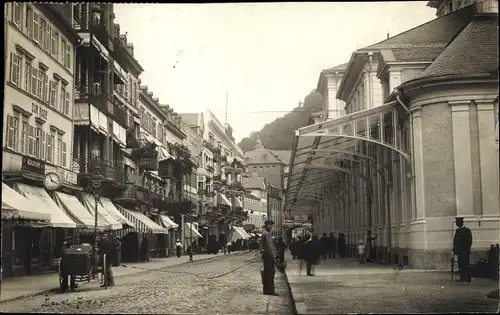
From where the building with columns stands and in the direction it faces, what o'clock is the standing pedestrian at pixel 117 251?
The standing pedestrian is roughly at 1 o'clock from the building with columns.

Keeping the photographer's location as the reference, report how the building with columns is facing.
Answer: facing to the left of the viewer

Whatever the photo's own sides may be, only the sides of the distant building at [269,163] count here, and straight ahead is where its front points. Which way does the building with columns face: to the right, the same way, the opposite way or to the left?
to the right
